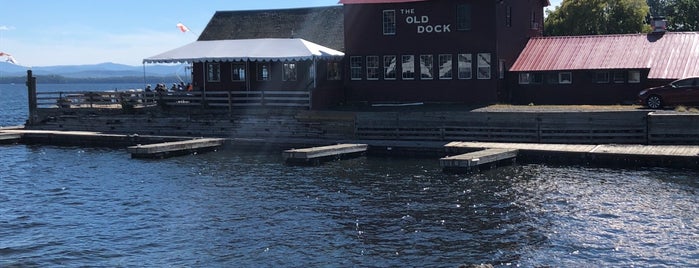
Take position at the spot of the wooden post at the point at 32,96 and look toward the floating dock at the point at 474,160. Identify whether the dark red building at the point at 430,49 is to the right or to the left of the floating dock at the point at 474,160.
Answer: left

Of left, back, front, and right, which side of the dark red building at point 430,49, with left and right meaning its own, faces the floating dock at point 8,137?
right

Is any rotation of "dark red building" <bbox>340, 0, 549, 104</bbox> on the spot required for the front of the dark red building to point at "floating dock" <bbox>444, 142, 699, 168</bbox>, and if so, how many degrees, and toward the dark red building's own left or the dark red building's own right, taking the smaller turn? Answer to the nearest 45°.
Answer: approximately 45° to the dark red building's own left

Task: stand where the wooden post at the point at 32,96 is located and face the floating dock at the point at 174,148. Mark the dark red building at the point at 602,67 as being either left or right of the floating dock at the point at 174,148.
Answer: left

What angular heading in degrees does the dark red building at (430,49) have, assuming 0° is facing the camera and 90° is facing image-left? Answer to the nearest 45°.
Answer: approximately 0°

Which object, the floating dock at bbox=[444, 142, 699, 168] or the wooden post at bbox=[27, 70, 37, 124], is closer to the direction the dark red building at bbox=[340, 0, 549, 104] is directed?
the floating dock

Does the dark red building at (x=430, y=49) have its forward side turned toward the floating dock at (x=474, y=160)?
yes

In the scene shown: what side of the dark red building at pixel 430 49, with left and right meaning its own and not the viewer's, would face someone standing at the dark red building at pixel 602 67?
left

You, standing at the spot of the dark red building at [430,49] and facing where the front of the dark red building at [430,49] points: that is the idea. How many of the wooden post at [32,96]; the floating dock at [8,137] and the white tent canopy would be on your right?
3

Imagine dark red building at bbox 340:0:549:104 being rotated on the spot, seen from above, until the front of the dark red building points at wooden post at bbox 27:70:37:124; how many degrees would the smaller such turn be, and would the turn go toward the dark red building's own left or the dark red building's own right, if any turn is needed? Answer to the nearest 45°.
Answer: approximately 90° to the dark red building's own right

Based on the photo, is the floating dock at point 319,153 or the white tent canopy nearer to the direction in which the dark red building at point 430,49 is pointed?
the floating dock

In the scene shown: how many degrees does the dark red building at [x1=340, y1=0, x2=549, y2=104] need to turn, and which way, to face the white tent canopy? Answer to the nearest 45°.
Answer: approximately 90° to its right
